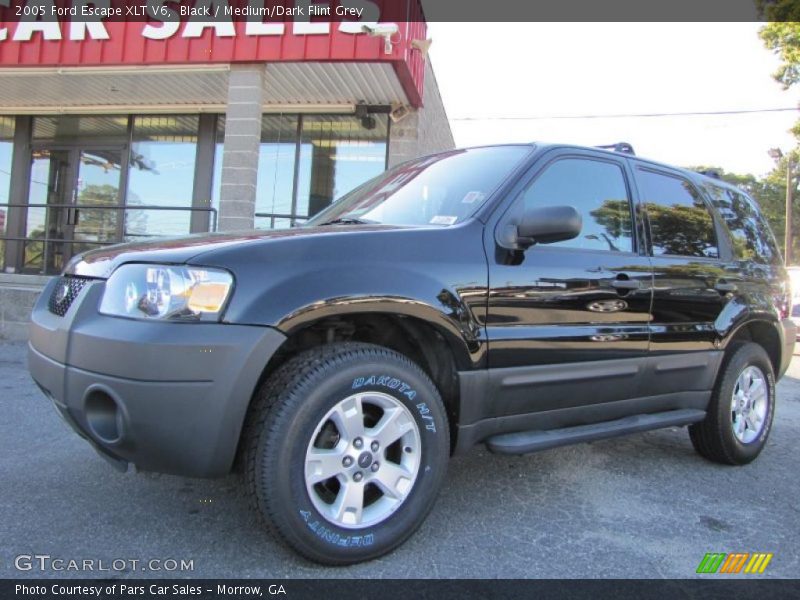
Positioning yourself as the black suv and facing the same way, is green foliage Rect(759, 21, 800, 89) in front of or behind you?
behind

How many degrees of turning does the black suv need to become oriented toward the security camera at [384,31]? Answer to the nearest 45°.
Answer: approximately 135° to its right

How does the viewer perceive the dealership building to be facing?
facing the viewer

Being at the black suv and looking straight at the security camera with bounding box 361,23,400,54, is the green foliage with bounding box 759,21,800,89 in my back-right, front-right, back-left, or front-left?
front-right

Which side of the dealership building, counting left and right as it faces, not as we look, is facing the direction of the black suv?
front

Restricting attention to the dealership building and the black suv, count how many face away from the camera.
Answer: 0

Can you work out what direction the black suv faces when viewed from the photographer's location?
facing the viewer and to the left of the viewer
